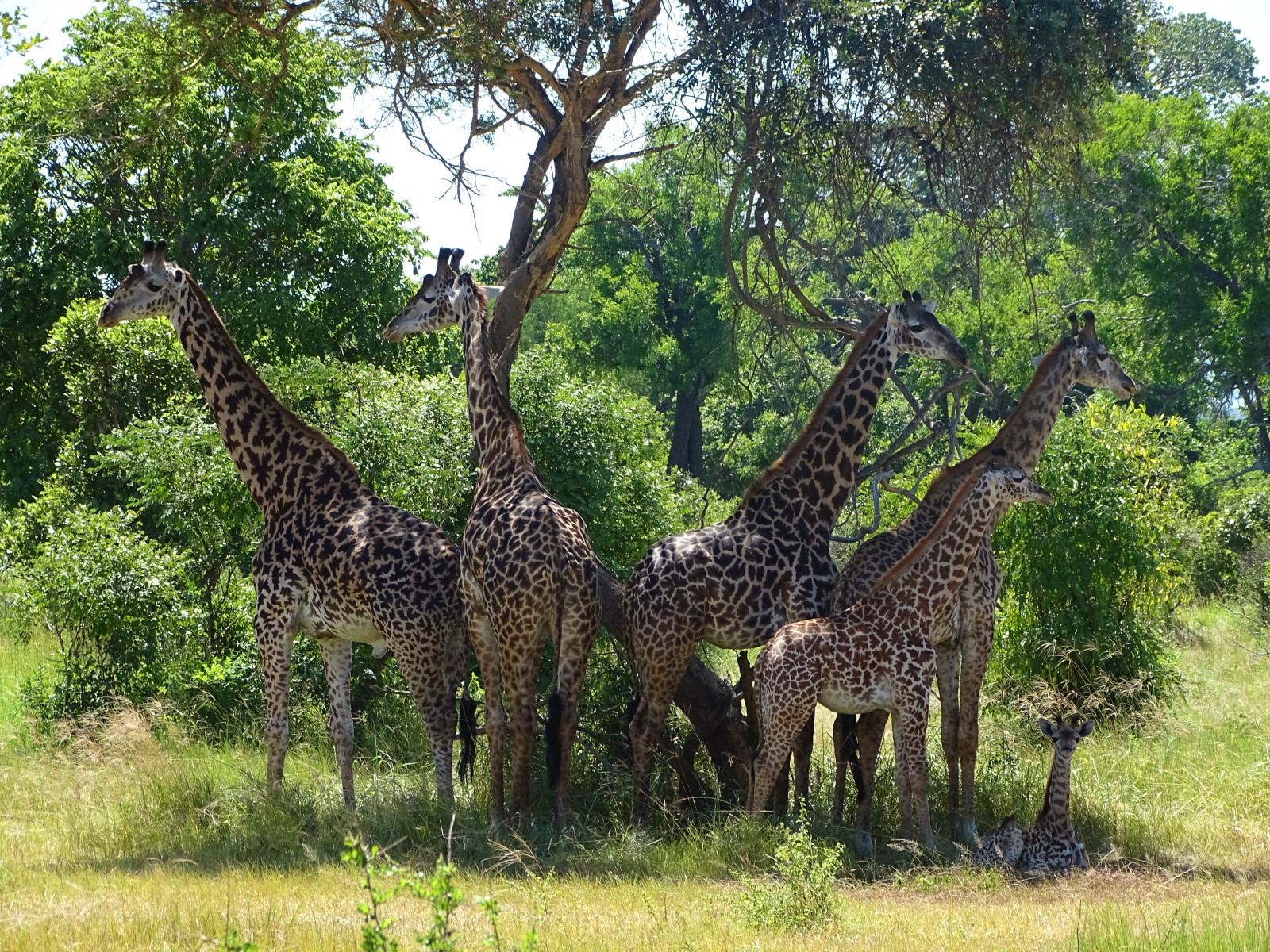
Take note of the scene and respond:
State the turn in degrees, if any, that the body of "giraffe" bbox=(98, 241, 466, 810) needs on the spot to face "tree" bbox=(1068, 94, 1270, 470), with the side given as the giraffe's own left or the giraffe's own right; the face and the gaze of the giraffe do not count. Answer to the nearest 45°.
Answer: approximately 135° to the giraffe's own right

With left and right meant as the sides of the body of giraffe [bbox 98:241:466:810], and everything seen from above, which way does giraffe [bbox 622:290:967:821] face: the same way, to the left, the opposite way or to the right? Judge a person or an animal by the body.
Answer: the opposite way

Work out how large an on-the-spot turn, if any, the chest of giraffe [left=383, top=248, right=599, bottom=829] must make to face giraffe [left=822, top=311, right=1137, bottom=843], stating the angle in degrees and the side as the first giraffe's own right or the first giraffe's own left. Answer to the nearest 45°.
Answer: approximately 135° to the first giraffe's own right

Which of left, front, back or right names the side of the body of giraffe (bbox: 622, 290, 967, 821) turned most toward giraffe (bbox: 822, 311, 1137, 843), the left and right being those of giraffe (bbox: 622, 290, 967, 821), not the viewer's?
front

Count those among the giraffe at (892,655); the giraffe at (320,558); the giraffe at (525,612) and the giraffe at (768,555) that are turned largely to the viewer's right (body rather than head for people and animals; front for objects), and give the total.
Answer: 2

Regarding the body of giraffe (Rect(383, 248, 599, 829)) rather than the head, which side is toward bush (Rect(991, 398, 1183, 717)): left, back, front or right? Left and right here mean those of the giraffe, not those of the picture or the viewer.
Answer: right

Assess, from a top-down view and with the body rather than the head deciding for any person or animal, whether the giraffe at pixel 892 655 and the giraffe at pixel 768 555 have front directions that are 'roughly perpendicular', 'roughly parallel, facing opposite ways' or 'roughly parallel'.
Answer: roughly parallel

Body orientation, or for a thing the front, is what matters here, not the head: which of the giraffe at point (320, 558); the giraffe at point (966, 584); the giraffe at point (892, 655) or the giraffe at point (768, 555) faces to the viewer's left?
the giraffe at point (320, 558)

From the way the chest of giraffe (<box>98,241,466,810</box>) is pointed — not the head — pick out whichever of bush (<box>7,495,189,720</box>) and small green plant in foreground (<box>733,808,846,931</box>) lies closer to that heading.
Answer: the bush

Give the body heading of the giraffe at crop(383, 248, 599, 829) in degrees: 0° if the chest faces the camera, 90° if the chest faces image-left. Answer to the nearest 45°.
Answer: approximately 135°

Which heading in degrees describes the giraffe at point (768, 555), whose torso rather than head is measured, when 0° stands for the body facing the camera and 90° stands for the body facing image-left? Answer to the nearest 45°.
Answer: approximately 270°

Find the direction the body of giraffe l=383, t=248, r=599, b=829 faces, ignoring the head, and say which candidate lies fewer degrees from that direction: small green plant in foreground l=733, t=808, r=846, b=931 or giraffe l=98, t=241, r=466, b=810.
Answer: the giraffe

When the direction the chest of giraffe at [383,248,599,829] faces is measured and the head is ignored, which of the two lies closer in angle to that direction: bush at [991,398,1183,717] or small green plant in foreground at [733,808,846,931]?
the bush

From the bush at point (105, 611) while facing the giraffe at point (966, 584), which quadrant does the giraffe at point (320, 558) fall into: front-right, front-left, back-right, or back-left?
front-right

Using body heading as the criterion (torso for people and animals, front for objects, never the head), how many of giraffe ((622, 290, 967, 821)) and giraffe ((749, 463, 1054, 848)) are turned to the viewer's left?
0
